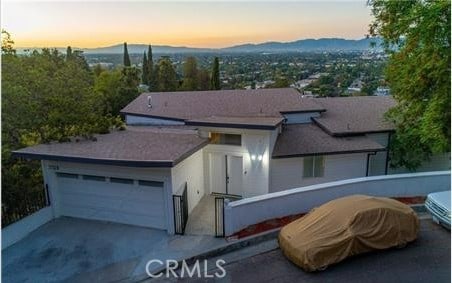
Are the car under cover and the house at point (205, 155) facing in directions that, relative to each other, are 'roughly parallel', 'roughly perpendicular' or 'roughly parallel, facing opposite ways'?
roughly perpendicular

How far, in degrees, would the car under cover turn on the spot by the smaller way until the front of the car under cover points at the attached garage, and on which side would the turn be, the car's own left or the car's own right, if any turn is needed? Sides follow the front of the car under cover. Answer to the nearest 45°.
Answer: approximately 45° to the car's own right

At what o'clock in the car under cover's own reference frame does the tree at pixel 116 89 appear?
The tree is roughly at 3 o'clock from the car under cover.

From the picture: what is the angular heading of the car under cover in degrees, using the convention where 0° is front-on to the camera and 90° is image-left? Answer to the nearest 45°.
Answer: approximately 45°

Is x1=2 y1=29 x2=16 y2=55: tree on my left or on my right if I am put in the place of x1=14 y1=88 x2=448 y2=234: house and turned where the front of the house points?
on my right

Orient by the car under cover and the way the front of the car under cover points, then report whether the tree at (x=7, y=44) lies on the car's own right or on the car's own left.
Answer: on the car's own right

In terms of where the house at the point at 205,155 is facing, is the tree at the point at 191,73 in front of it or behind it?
behind

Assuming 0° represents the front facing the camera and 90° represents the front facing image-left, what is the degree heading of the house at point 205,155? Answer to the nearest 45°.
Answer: approximately 0°
